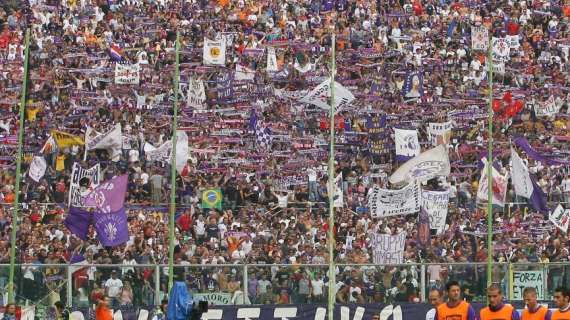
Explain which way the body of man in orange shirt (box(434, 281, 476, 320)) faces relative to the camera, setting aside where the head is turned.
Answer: toward the camera

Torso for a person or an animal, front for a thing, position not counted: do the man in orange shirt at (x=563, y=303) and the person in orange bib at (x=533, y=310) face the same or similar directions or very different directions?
same or similar directions

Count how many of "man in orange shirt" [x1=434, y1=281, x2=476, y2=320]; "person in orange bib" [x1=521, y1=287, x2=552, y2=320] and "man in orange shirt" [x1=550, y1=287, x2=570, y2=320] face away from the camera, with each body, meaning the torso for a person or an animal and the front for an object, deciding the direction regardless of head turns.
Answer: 0

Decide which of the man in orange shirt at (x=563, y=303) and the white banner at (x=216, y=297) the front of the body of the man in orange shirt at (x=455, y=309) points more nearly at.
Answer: the man in orange shirt

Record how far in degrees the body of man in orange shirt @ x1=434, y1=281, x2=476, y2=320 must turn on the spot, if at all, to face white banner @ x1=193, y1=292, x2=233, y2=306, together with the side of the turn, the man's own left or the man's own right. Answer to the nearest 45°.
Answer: approximately 135° to the man's own right

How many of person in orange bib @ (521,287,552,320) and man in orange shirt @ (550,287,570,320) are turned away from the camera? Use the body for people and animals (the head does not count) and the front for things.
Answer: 0

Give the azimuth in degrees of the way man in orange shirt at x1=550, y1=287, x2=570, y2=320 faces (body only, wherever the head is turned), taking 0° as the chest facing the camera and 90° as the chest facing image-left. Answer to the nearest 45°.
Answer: approximately 45°

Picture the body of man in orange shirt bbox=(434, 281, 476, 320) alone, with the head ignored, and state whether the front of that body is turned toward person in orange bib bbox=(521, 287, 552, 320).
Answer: no

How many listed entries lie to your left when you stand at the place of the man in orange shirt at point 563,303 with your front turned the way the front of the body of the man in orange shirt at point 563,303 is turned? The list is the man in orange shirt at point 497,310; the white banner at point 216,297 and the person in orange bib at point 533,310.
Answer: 0

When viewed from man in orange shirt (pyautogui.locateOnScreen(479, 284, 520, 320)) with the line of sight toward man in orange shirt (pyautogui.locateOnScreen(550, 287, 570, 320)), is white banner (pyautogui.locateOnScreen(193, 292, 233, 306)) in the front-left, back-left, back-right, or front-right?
back-left

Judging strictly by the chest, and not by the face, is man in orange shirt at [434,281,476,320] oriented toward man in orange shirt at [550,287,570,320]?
no

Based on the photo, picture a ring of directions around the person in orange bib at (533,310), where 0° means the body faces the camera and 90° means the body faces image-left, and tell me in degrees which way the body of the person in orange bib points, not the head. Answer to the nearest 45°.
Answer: approximately 45°

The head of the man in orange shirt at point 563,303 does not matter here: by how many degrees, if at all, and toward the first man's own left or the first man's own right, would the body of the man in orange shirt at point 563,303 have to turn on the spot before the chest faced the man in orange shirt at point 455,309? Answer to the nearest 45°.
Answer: approximately 45° to the first man's own right

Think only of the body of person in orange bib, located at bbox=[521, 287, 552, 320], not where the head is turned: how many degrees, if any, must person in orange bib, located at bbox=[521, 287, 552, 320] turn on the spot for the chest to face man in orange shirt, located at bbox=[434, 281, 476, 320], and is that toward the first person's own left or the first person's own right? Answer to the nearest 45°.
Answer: approximately 45° to the first person's own right

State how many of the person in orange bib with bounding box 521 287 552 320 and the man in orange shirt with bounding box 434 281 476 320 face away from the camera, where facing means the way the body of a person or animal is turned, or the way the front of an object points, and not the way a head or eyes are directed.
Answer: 0
